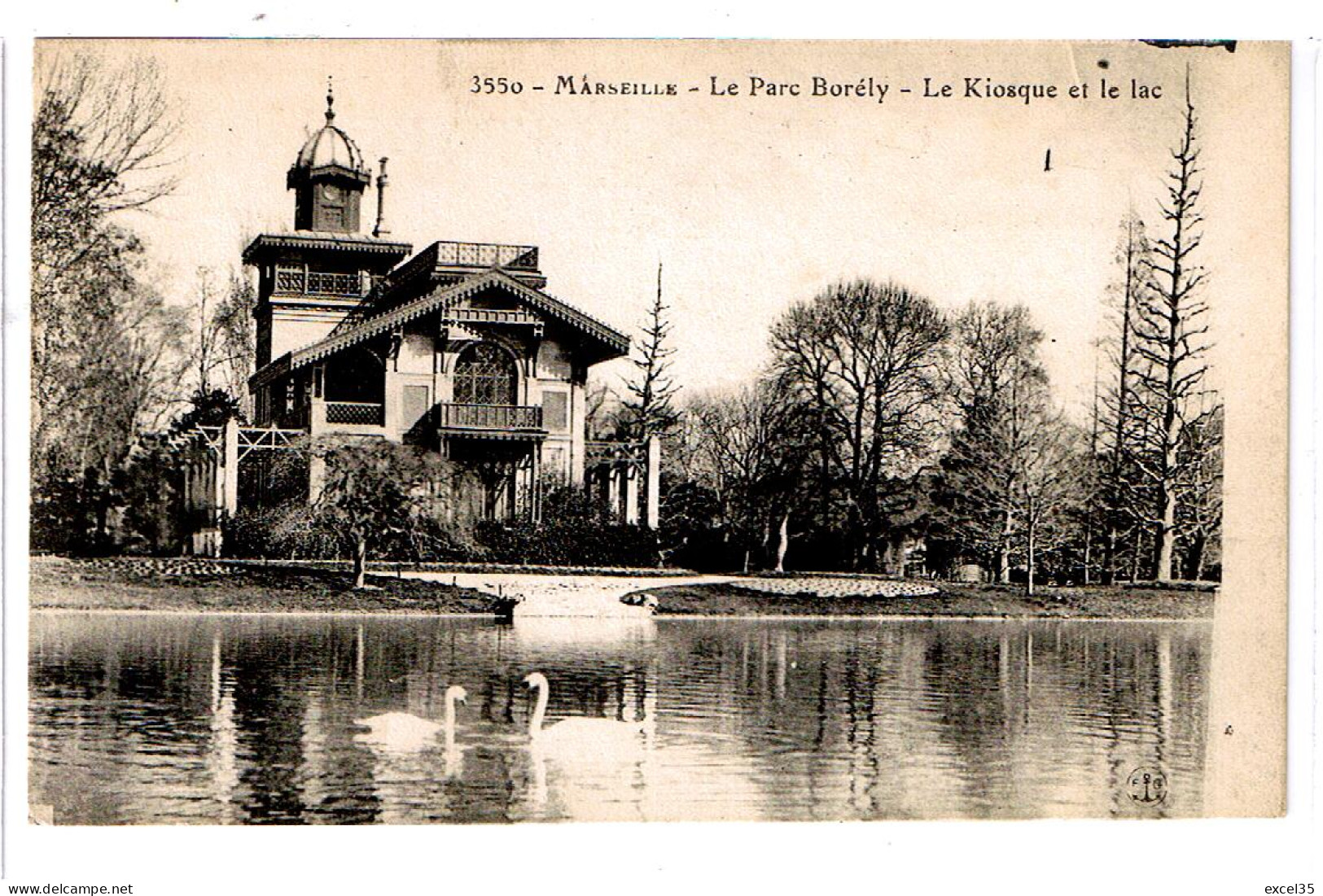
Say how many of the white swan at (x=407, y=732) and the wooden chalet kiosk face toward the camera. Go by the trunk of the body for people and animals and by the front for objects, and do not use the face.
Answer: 1

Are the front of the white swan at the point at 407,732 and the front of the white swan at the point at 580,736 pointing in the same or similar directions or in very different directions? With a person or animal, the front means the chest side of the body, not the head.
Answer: very different directions

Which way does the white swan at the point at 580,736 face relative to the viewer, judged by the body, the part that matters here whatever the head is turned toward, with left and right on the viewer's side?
facing to the left of the viewer

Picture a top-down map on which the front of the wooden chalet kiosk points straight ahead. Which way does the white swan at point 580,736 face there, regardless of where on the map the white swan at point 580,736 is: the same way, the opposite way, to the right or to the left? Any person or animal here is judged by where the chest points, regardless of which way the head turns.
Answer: to the right

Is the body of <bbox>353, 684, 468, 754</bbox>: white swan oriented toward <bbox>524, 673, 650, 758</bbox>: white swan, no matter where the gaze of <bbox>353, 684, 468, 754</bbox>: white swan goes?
yes

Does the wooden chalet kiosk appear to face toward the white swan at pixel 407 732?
yes

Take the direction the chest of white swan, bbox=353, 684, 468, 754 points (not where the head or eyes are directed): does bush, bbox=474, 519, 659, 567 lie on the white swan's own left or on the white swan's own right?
on the white swan's own left

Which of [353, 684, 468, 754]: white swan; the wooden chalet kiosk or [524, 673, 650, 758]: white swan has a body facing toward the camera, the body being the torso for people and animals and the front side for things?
the wooden chalet kiosk

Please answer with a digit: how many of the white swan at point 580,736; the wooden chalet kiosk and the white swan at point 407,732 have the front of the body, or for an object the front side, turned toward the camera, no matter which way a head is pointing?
1

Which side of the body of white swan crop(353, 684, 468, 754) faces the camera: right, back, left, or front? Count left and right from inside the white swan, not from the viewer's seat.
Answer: right

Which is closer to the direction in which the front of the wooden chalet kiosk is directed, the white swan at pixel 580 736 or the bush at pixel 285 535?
the white swan

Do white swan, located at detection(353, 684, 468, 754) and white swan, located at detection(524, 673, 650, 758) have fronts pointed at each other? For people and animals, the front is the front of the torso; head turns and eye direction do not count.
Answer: yes

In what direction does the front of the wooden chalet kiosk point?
toward the camera

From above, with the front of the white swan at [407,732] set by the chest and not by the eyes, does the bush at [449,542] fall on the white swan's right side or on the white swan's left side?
on the white swan's left side

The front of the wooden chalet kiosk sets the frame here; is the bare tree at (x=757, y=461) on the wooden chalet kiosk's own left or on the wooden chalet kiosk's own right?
on the wooden chalet kiosk's own left
